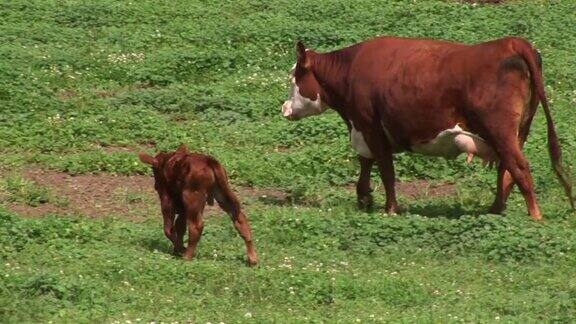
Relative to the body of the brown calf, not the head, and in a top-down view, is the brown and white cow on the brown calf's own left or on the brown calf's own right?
on the brown calf's own right

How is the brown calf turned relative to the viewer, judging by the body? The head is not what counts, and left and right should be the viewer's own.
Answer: facing away from the viewer and to the left of the viewer
